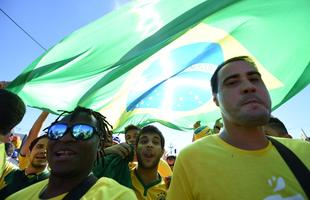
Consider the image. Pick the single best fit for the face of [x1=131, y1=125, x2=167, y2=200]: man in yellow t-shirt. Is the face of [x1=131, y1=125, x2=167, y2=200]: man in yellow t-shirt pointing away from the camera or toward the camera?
toward the camera

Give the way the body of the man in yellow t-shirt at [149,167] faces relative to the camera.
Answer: toward the camera

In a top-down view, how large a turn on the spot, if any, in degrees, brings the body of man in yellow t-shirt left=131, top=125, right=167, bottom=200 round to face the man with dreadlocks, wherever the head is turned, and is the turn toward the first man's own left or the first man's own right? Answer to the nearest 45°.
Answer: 0° — they already face them

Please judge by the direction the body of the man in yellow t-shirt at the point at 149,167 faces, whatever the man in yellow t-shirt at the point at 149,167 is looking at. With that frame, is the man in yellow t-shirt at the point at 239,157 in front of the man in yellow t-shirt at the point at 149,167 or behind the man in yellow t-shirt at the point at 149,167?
in front
